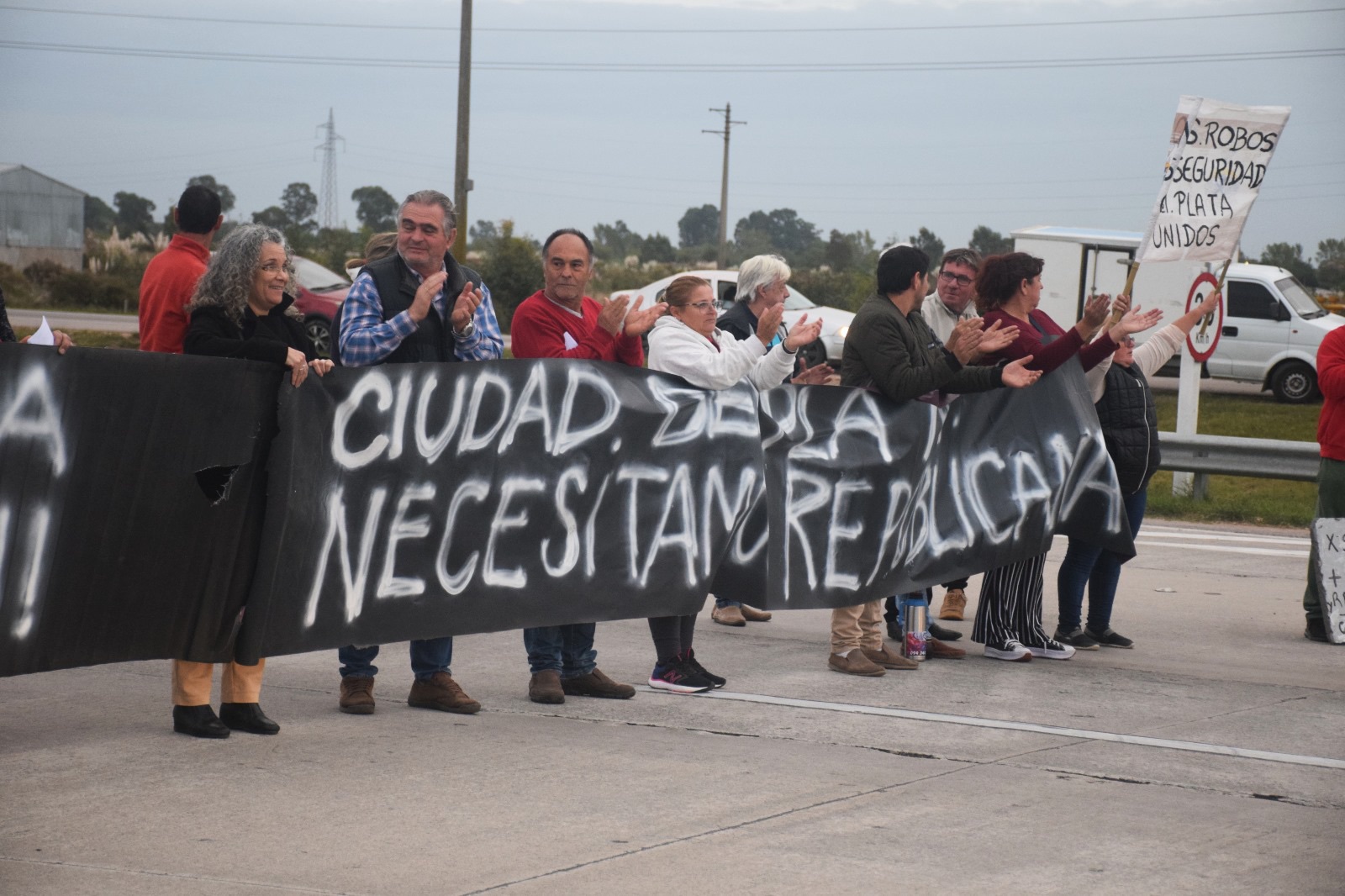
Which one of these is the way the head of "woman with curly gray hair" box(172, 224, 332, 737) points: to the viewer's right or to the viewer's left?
to the viewer's right

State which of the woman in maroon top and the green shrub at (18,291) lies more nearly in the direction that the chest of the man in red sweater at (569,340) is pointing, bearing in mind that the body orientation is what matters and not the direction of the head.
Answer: the woman in maroon top

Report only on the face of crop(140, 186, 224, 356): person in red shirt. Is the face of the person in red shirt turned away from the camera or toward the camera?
away from the camera

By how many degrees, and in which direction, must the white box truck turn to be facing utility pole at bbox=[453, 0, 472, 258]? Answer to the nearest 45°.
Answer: approximately 180°

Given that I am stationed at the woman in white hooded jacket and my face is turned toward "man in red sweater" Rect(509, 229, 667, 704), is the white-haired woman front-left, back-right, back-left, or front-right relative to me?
back-right

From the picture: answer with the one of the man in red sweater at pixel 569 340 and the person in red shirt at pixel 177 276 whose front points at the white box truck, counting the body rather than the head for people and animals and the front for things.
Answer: the person in red shirt

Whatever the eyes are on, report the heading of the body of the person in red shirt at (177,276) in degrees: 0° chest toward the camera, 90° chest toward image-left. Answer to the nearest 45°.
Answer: approximately 225°

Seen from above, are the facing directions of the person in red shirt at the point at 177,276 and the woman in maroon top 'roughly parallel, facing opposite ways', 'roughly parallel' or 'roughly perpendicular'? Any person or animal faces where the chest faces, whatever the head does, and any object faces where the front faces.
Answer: roughly perpendicular

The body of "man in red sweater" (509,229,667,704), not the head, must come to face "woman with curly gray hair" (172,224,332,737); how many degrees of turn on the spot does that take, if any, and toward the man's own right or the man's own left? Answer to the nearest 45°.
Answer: approximately 90° to the man's own right

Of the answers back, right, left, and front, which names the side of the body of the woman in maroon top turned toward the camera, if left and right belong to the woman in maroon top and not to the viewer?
right
